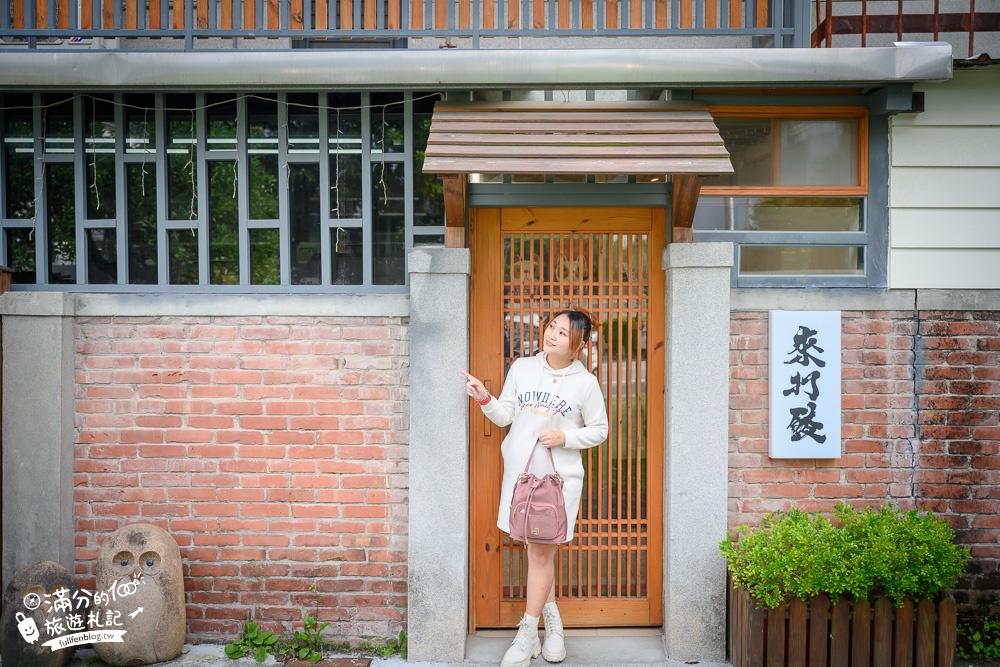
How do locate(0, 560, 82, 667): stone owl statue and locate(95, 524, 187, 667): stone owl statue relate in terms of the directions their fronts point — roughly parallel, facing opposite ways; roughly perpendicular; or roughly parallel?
roughly parallel

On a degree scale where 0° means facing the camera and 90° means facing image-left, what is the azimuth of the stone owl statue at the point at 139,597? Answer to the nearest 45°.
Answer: approximately 0°

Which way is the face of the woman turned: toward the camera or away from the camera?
toward the camera

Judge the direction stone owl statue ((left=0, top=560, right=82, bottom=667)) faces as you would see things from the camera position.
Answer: facing the viewer

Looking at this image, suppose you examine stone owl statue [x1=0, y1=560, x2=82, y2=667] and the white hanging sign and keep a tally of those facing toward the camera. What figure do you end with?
2

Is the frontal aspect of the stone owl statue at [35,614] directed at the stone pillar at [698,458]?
no

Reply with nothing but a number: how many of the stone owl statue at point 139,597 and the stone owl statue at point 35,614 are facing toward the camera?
2

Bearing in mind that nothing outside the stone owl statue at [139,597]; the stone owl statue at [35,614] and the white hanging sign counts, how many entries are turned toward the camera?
3

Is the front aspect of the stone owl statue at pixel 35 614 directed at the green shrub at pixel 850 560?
no
